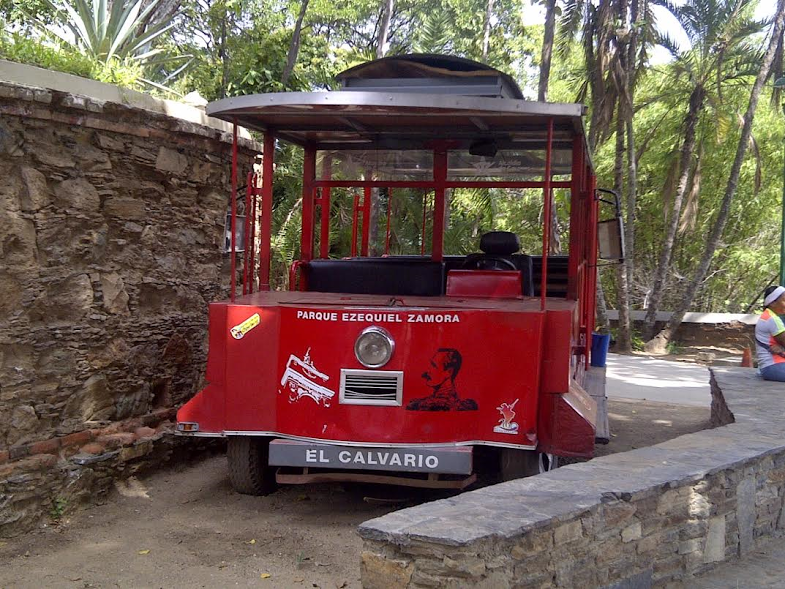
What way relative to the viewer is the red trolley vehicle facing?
toward the camera

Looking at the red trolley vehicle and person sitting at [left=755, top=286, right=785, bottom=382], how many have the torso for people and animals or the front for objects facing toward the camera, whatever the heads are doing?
1

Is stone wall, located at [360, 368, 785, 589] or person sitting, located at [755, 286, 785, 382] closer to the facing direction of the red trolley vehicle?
the stone wall

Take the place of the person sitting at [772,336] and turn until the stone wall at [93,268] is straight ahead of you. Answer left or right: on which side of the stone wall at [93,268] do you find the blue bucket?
right

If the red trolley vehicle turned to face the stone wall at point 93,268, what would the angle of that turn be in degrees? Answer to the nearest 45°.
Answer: approximately 90° to its right

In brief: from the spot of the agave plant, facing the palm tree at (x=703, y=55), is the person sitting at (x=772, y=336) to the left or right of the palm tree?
right

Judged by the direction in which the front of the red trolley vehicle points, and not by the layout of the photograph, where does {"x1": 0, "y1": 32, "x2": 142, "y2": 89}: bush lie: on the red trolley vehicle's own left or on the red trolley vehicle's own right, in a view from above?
on the red trolley vehicle's own right

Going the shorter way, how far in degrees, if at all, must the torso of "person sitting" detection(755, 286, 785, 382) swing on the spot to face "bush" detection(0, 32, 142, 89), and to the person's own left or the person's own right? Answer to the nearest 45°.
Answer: approximately 135° to the person's own right
